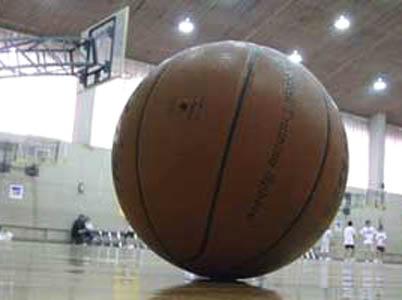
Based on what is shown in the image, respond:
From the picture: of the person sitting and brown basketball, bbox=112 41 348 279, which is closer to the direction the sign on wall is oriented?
the brown basketball

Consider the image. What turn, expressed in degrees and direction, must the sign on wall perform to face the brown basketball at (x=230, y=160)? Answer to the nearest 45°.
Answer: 0° — it already faces it

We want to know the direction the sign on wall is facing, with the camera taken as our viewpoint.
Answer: facing the viewer

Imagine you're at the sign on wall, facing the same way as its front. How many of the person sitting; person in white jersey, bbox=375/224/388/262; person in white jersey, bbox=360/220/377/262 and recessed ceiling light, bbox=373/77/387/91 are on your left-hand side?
4

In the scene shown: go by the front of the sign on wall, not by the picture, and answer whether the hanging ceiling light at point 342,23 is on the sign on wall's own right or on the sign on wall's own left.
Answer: on the sign on wall's own left

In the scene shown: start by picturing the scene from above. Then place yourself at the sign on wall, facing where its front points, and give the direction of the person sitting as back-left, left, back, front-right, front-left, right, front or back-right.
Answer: left

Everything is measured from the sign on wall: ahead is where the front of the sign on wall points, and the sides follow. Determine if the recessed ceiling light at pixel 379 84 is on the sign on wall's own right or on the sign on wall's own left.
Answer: on the sign on wall's own left

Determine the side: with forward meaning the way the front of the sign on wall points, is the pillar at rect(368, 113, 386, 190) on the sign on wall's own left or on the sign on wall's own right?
on the sign on wall's own left

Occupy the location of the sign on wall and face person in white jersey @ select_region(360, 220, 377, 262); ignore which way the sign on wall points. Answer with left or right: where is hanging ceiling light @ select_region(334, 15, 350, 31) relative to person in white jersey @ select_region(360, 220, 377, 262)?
right

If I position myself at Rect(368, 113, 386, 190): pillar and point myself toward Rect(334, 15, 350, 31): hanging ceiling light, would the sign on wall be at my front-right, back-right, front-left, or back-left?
front-right
